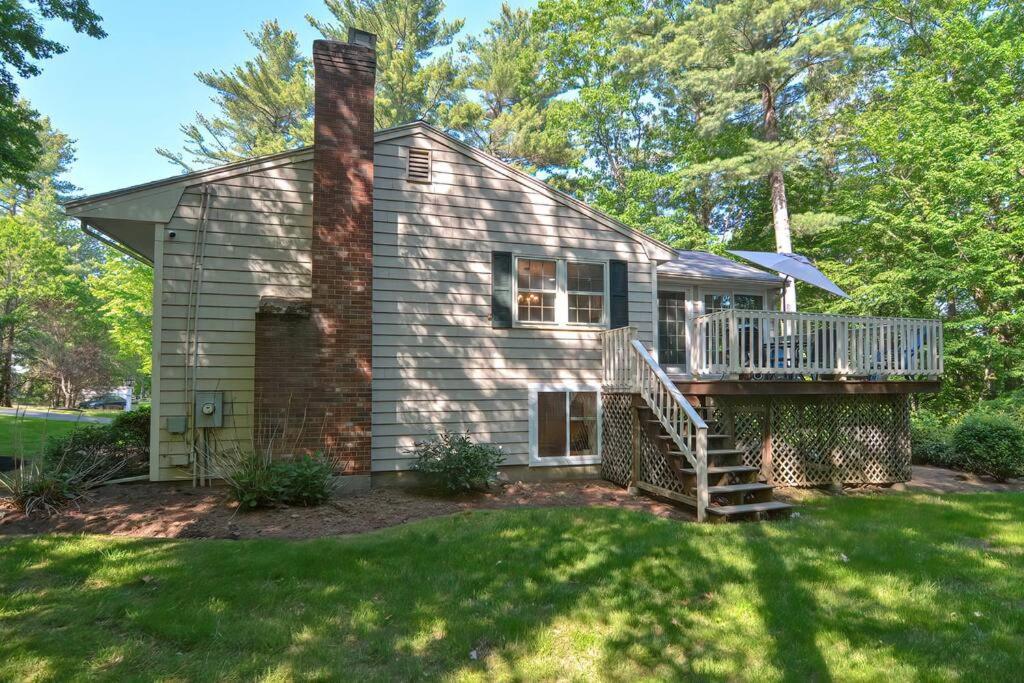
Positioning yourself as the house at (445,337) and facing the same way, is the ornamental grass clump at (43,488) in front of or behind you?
in front

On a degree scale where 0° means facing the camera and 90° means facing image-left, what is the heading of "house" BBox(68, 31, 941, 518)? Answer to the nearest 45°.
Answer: approximately 90°

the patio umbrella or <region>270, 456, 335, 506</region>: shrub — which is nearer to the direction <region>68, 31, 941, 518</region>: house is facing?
the shrub

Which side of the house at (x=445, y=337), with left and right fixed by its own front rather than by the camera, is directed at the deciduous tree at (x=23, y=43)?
front

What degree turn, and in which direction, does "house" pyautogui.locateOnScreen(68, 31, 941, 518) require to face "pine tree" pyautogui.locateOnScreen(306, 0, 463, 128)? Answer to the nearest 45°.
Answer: approximately 90° to its right

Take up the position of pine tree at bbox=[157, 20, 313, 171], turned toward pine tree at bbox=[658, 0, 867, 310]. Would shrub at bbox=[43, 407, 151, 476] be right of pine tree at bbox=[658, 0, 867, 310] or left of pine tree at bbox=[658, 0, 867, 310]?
right

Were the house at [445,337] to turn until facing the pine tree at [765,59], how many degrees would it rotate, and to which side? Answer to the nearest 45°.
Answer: approximately 135° to its right

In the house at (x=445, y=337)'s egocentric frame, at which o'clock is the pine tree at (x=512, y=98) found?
The pine tree is roughly at 3 o'clock from the house.

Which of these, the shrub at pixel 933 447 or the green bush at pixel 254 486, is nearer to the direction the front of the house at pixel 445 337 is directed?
the green bush

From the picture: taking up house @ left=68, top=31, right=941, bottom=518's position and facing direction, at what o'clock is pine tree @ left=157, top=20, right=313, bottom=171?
The pine tree is roughly at 2 o'clock from the house.

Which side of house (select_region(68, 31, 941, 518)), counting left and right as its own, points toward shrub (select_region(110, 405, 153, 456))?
front

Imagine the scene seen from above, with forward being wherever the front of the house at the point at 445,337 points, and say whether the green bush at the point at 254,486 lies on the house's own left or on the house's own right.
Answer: on the house's own left

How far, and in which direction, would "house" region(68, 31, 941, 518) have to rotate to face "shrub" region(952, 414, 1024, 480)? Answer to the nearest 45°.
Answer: approximately 180°
